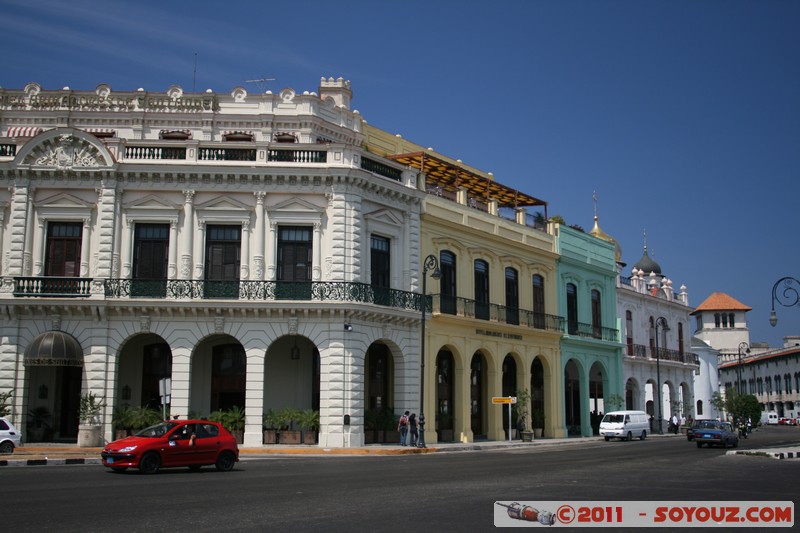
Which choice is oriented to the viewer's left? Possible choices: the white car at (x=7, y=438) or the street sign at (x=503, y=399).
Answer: the white car

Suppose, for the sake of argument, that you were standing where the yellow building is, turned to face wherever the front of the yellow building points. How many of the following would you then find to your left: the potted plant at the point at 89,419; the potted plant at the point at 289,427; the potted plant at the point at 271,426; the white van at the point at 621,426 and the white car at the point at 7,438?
1

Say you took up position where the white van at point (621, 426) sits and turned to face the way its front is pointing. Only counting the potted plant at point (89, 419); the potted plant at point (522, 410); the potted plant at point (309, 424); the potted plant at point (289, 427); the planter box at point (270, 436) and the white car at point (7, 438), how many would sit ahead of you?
6

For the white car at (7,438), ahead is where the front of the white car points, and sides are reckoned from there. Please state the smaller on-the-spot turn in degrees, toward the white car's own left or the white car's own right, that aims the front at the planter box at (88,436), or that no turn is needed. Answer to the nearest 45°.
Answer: approximately 135° to the white car's own right

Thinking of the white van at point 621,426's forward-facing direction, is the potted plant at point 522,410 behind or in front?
in front

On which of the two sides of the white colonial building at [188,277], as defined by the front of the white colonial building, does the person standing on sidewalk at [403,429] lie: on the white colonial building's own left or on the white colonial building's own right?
on the white colonial building's own left

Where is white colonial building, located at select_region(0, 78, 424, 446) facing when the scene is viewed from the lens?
facing the viewer

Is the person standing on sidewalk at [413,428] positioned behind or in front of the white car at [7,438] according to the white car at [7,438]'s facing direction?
behind

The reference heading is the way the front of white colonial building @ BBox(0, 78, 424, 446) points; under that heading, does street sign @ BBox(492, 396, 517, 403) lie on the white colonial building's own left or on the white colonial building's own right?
on the white colonial building's own left

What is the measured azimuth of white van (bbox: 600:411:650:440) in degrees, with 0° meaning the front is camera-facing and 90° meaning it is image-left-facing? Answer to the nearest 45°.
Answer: approximately 45°

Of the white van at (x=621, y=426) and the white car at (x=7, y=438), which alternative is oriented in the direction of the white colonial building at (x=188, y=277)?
the white van

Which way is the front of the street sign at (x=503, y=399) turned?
toward the camera

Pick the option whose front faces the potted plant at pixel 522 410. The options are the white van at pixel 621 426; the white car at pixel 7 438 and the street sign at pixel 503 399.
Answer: the white van

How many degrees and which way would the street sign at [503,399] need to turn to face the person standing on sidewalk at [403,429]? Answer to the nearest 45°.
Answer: approximately 45° to its right

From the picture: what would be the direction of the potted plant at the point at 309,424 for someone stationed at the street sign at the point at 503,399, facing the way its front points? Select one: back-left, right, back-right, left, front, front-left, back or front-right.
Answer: front-right

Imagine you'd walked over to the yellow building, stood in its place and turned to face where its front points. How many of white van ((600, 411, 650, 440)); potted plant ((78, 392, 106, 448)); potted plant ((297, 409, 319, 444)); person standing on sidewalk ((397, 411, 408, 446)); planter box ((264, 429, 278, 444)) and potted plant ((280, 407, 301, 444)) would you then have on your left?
1

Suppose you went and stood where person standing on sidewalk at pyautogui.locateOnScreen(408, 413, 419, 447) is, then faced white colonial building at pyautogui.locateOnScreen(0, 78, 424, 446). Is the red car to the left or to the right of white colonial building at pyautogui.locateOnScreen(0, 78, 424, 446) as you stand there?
left

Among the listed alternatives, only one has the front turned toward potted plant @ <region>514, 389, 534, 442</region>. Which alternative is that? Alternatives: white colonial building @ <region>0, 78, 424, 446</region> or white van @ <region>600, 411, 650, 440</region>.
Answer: the white van
